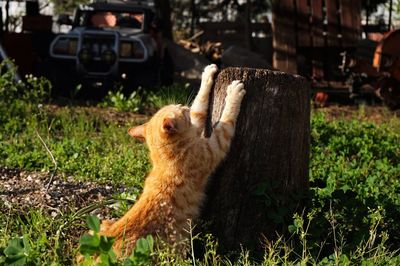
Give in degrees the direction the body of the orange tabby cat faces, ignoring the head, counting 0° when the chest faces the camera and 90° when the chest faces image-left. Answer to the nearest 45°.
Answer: approximately 225°

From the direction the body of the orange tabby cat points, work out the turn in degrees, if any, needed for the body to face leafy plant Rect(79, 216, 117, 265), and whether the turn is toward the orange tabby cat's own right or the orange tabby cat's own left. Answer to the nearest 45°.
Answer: approximately 135° to the orange tabby cat's own right

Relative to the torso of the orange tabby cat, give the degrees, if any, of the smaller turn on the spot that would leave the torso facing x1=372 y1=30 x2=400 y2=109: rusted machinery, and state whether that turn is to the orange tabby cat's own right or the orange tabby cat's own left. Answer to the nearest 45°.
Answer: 0° — it already faces it

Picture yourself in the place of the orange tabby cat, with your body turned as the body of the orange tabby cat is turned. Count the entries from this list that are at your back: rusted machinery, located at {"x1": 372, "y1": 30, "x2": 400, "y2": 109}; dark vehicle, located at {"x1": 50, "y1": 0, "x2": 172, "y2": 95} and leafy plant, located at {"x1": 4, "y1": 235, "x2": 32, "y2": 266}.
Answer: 1

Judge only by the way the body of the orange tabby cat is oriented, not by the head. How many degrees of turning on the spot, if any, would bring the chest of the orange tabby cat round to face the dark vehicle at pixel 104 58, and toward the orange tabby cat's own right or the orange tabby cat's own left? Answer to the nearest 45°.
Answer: approximately 45° to the orange tabby cat's own left

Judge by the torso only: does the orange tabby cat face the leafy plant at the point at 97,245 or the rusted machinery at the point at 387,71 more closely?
the rusted machinery

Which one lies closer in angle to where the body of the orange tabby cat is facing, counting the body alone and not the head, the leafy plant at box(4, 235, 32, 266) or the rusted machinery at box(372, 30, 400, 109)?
the rusted machinery

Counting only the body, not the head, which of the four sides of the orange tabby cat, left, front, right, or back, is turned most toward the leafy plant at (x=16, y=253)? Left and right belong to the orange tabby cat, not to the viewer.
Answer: back

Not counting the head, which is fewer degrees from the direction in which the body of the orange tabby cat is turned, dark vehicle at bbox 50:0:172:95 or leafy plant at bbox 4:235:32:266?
the dark vehicle

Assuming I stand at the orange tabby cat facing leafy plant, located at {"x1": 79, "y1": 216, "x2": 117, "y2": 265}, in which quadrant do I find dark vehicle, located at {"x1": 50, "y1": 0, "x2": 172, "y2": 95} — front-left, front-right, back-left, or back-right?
back-right
